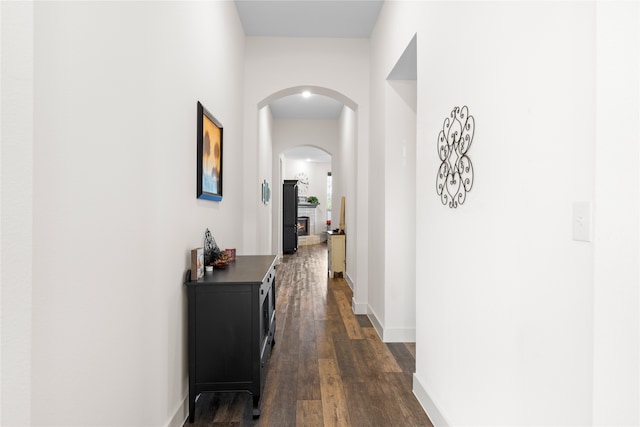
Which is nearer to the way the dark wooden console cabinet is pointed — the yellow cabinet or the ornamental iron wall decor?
the ornamental iron wall decor

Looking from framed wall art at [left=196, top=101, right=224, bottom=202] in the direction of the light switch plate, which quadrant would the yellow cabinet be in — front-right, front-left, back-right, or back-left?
back-left

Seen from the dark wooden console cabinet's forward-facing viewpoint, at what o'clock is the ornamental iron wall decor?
The ornamental iron wall decor is roughly at 1 o'clock from the dark wooden console cabinet.

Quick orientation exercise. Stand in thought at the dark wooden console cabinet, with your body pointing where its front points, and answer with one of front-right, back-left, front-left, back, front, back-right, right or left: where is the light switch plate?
front-right

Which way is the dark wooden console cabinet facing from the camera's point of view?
to the viewer's right

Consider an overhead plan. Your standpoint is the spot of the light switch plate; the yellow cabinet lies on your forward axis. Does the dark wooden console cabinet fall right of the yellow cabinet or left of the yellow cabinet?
left

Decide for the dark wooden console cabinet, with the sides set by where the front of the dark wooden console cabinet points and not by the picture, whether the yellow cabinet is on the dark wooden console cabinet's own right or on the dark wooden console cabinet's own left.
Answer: on the dark wooden console cabinet's own left
